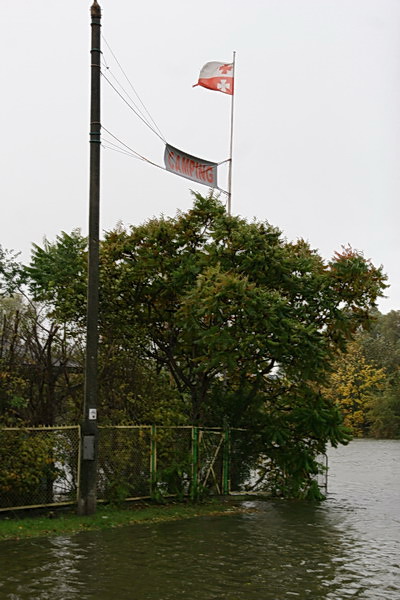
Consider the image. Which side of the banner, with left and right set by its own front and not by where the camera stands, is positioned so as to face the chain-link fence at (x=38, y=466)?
right

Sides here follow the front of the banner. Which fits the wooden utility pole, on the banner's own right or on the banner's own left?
on the banner's own right

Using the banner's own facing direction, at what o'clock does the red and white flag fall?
The red and white flag is roughly at 8 o'clock from the banner.

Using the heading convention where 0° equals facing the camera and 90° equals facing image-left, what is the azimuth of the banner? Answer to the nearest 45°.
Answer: approximately 315°
